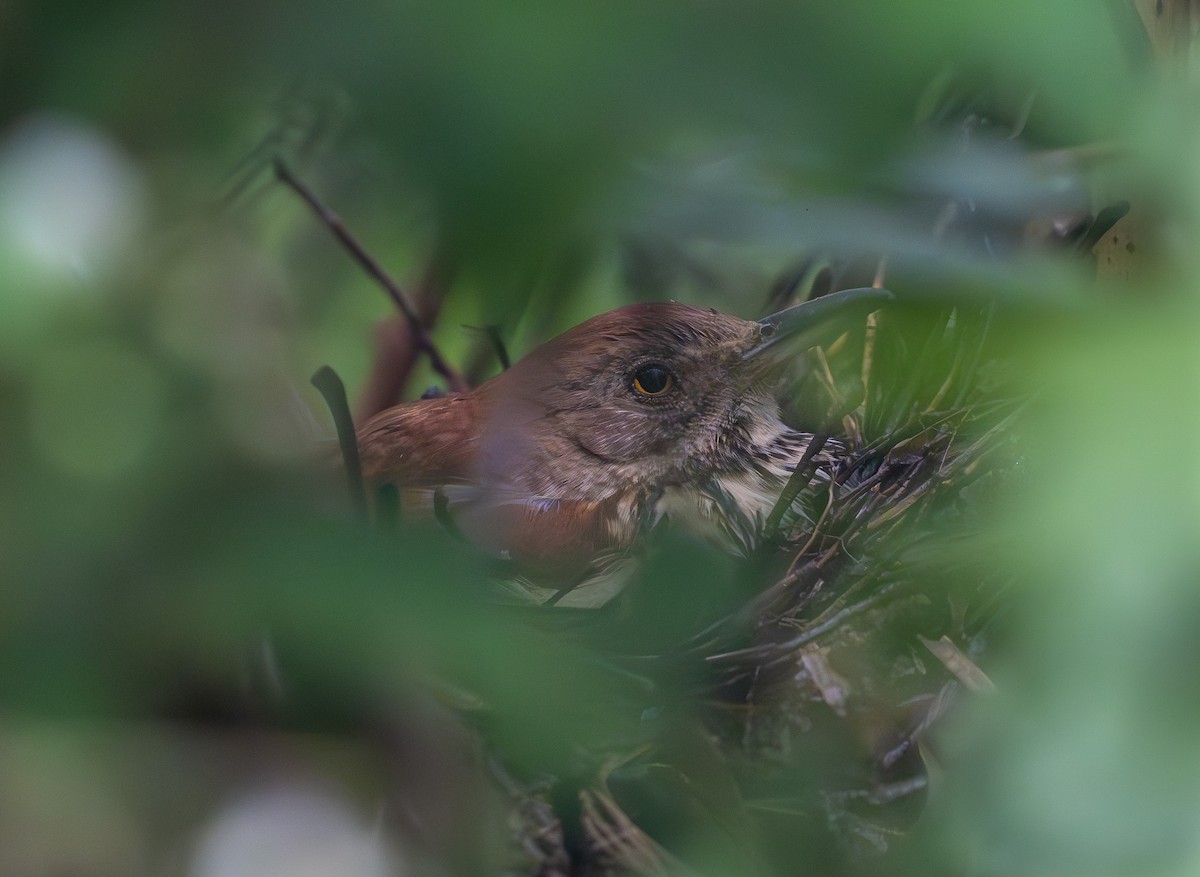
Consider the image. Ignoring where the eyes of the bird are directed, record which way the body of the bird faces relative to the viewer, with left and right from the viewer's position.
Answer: facing to the right of the viewer
